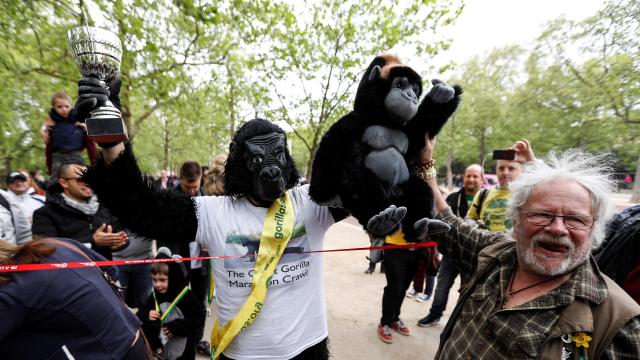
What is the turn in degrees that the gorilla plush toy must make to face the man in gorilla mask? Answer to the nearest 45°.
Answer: approximately 135° to its right

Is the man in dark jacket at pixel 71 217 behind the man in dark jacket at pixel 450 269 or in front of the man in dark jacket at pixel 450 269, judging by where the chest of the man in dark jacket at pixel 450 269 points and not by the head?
in front

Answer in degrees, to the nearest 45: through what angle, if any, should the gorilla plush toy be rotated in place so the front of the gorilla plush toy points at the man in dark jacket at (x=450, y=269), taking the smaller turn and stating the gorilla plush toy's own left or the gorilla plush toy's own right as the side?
approximately 135° to the gorilla plush toy's own left

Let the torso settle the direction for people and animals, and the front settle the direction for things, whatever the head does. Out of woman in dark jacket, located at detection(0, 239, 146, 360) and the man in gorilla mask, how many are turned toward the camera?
1

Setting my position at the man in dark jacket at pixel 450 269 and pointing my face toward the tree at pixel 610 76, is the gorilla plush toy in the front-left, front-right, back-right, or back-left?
back-right

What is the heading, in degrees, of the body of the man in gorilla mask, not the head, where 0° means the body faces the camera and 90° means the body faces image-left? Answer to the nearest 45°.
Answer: approximately 0°

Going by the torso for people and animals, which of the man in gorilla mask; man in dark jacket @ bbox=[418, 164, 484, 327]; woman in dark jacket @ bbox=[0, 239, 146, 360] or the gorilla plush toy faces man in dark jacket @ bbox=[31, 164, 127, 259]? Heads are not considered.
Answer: man in dark jacket @ bbox=[418, 164, 484, 327]

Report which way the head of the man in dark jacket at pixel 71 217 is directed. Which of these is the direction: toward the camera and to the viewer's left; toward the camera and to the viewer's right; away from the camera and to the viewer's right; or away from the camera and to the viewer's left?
toward the camera and to the viewer's right

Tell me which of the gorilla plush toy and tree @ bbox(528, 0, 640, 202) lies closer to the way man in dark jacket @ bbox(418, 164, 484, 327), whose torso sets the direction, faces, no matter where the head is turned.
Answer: the gorilla plush toy
